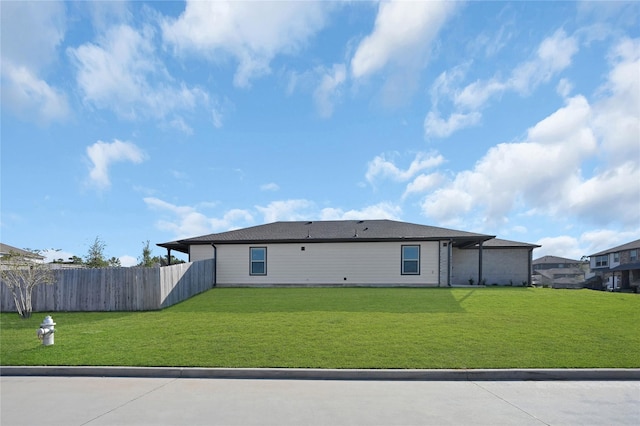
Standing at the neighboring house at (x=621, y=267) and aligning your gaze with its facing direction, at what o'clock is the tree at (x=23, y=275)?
The tree is roughly at 11 o'clock from the neighboring house.

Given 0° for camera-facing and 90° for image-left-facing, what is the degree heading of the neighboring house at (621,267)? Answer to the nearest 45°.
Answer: approximately 45°
